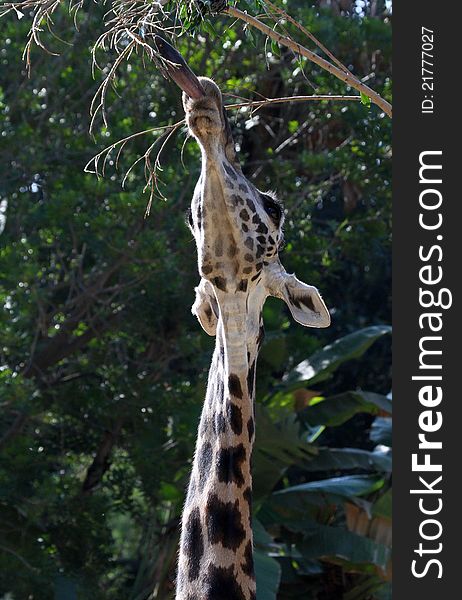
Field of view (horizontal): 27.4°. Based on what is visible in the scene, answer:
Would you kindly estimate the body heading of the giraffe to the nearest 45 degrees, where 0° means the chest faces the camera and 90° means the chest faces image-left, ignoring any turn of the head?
approximately 0°

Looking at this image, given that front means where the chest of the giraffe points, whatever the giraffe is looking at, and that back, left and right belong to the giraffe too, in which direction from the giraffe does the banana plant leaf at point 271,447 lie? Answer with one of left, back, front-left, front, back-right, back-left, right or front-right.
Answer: back

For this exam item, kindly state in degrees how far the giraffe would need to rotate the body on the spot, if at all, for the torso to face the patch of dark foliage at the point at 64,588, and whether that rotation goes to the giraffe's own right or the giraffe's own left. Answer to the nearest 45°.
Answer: approximately 180°

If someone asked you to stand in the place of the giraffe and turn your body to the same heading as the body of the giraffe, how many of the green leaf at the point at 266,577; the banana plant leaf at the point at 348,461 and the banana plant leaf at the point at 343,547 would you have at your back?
3

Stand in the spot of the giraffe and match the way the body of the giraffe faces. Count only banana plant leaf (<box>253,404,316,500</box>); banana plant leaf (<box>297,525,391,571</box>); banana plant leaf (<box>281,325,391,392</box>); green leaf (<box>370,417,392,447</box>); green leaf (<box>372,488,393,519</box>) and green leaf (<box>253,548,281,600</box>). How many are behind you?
6

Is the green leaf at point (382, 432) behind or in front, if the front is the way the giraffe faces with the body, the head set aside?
behind

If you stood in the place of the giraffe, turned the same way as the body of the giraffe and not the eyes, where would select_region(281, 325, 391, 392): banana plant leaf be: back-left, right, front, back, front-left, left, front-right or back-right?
back

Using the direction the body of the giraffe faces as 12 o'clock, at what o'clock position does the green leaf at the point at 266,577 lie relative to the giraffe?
The green leaf is roughly at 6 o'clock from the giraffe.

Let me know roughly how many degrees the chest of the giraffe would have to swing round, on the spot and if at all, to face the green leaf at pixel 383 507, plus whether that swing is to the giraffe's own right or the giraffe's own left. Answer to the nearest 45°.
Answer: approximately 180°

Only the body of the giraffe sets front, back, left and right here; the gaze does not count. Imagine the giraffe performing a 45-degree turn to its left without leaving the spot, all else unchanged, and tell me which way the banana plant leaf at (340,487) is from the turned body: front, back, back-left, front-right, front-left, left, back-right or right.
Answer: back-left

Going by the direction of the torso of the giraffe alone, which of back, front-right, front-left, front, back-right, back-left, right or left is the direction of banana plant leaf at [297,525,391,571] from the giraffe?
back

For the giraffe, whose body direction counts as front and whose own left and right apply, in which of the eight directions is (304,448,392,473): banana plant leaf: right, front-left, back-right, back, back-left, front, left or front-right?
back
